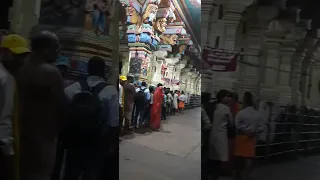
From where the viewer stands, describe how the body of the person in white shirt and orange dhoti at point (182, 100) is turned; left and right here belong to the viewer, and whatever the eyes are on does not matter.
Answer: facing away from the viewer
